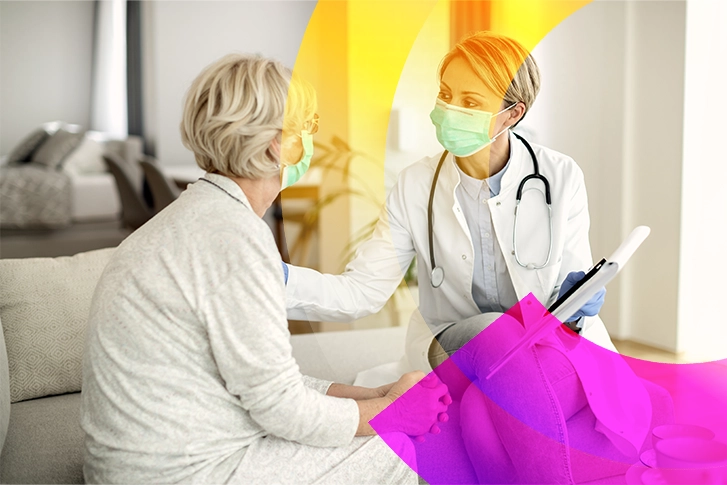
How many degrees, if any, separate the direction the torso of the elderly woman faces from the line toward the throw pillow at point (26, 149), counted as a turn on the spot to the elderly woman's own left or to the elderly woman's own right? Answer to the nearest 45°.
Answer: approximately 45° to the elderly woman's own left

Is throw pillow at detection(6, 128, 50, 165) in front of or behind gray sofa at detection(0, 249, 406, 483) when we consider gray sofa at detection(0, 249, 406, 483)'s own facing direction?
behind

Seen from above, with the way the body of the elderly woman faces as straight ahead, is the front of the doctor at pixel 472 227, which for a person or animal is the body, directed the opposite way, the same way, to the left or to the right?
the opposite way

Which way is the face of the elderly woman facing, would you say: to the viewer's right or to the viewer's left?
to the viewer's right

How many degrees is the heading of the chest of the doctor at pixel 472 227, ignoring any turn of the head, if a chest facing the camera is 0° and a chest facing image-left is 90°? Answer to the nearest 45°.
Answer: approximately 45°

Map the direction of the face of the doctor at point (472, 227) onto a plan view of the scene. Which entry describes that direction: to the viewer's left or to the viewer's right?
to the viewer's left
